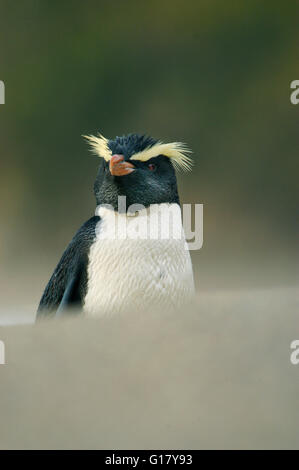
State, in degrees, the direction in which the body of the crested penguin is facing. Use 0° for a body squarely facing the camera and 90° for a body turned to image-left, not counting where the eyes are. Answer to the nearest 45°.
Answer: approximately 315°
